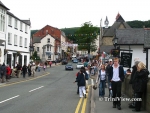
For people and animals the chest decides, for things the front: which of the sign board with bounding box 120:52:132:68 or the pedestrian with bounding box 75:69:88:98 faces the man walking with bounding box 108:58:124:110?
the sign board

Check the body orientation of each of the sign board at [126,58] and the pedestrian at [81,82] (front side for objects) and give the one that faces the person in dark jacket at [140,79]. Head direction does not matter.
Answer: the sign board

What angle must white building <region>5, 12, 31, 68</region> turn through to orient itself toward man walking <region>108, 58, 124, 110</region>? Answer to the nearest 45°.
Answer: approximately 45° to its right

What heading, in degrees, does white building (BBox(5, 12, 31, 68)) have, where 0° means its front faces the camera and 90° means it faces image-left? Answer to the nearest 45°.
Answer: approximately 315°

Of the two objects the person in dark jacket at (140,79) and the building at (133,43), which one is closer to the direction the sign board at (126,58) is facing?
the person in dark jacket

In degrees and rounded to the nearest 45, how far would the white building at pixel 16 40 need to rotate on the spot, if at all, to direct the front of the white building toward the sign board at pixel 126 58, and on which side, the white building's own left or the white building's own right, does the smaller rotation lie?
approximately 45° to the white building's own right

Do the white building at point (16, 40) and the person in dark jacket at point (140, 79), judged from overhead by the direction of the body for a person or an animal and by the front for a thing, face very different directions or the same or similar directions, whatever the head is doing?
very different directions

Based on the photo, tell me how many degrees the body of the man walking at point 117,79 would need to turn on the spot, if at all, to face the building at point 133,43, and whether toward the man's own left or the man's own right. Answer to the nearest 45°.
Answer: approximately 180°

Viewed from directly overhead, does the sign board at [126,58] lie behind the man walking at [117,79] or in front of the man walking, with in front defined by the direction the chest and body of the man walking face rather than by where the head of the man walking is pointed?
behind
